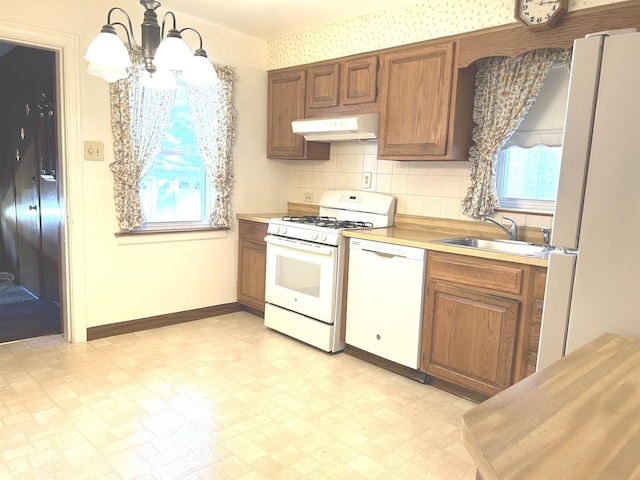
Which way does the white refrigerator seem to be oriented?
to the viewer's left

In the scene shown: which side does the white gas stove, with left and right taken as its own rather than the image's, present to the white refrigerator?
left

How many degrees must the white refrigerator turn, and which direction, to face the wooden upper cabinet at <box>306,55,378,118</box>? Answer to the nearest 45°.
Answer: approximately 45° to its right

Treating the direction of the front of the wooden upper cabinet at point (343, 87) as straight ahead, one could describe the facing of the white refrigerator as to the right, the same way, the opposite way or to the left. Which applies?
to the right

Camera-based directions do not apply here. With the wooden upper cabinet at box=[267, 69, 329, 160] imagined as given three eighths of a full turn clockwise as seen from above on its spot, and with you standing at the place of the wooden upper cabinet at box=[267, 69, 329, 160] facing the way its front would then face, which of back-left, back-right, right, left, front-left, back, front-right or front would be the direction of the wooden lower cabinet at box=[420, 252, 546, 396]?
back-right

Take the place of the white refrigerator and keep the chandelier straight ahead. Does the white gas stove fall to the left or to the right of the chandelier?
right

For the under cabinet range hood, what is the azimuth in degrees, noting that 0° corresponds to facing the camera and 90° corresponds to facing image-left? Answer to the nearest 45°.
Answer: approximately 45°

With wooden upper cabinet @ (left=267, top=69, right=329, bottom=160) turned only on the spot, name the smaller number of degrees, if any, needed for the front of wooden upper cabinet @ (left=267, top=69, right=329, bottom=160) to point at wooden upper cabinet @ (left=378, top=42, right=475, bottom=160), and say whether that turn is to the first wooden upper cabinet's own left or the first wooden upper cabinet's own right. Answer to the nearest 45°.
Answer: approximately 90° to the first wooden upper cabinet's own left

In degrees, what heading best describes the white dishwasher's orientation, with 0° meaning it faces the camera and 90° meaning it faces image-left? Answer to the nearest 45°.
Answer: approximately 45°

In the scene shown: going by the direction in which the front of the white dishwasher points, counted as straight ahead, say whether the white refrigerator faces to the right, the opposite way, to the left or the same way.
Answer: to the right

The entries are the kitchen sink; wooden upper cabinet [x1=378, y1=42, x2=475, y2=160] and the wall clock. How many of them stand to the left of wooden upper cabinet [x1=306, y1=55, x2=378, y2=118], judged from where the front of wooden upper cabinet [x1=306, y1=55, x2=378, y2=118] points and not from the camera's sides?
3
